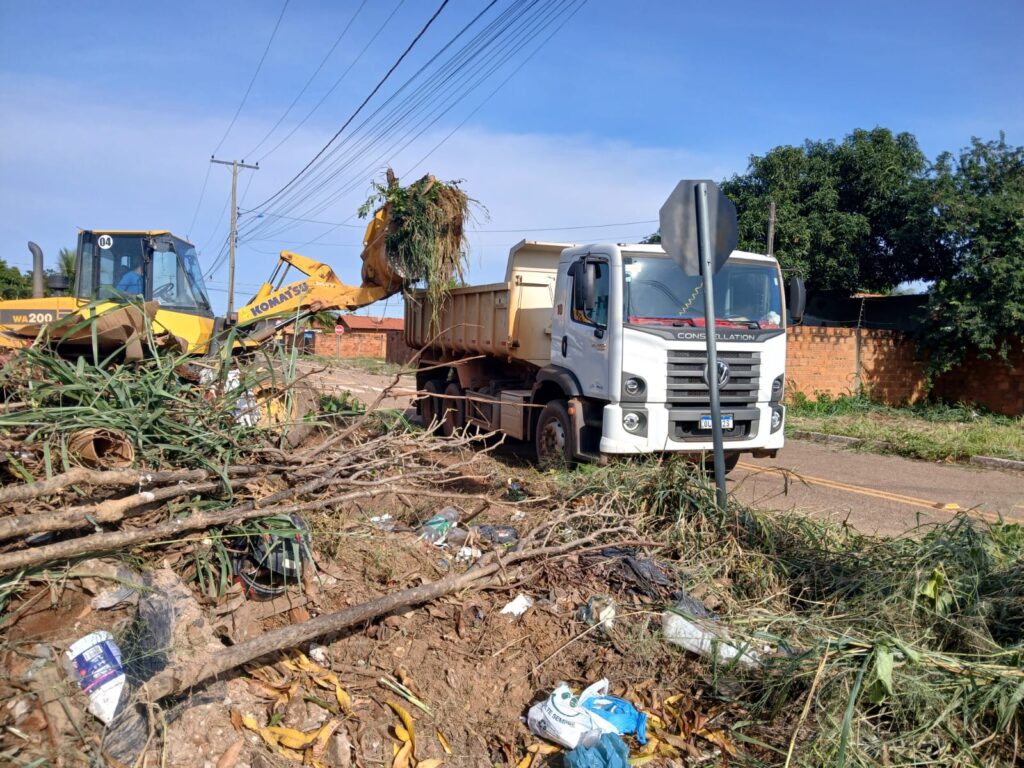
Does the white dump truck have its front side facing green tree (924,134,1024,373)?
no

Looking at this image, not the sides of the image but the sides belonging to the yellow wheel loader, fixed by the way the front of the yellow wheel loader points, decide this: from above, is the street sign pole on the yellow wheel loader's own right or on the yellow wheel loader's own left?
on the yellow wheel loader's own right

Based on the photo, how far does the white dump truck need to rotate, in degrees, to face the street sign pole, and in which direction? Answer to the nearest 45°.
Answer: approximately 45° to its right

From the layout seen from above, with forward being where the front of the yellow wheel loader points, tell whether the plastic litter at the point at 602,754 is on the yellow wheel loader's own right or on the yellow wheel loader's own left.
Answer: on the yellow wheel loader's own right

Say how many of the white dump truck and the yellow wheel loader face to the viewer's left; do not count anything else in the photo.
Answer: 0

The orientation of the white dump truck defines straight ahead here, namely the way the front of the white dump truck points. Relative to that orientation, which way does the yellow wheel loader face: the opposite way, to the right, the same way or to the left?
to the left

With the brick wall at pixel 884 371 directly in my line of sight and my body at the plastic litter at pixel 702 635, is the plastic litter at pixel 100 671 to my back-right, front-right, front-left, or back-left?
back-left

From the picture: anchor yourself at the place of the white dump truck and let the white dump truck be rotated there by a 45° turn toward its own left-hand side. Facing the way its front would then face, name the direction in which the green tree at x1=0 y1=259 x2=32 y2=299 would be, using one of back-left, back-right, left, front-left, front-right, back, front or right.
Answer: back-left

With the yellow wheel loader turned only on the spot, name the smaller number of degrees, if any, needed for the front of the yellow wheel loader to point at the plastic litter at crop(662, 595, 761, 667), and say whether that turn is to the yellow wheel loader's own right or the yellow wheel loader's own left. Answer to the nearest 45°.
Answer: approximately 90° to the yellow wheel loader's own right

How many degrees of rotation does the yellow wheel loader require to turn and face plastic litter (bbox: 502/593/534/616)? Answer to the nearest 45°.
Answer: approximately 90° to its right

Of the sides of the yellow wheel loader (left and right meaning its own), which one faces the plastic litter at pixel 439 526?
right

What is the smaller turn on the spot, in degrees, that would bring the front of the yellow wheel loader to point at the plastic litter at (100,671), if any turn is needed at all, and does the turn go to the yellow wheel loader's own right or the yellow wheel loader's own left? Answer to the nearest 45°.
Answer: approximately 90° to the yellow wheel loader's own right

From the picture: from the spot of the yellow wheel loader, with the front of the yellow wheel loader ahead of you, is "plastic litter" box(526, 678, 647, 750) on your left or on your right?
on your right

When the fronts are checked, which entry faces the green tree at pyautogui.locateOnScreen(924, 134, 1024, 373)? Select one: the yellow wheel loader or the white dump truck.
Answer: the yellow wheel loader

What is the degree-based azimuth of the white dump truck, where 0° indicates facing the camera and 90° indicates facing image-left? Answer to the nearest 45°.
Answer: approximately 315°

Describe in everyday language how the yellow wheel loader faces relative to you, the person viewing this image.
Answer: facing to the right of the viewer

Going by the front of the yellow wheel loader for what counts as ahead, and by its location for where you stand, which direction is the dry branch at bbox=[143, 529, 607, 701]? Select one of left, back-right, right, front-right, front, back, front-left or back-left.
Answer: right

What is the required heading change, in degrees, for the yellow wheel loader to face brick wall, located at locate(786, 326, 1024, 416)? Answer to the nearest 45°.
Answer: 0° — it already faces it

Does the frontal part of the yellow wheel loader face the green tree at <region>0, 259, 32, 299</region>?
no

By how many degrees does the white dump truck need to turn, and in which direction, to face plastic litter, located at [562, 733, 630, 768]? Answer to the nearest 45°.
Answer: approximately 45° to its right
